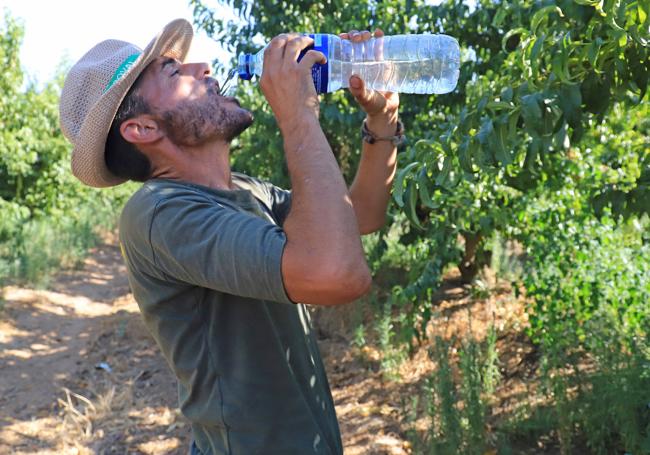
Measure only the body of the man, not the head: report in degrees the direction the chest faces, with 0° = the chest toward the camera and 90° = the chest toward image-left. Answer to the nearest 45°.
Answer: approximately 270°

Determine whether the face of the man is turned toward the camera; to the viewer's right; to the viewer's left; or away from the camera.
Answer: to the viewer's right
